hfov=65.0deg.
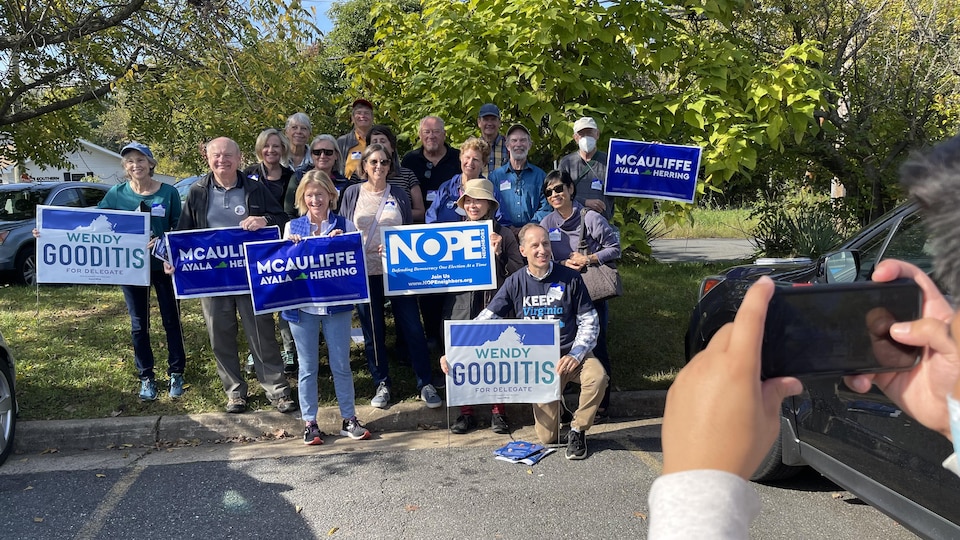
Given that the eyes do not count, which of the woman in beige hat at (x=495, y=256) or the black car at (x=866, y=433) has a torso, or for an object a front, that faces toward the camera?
the woman in beige hat

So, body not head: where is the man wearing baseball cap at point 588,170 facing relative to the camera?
toward the camera

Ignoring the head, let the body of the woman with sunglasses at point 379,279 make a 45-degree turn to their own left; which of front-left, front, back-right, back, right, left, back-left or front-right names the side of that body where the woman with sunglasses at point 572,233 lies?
front-left

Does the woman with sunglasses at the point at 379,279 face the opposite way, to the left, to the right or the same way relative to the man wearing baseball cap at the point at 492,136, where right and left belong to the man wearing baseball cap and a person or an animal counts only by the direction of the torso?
the same way

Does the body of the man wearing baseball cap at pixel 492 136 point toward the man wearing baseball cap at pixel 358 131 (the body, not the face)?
no

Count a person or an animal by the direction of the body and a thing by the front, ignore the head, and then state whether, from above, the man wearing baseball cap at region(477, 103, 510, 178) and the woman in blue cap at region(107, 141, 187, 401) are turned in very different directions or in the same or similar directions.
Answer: same or similar directions

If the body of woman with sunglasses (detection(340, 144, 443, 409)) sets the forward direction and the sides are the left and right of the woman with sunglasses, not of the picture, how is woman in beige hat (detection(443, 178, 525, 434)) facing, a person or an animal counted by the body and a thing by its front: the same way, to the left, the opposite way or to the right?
the same way

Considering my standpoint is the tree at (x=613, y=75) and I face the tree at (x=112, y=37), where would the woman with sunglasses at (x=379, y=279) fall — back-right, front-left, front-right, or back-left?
front-left

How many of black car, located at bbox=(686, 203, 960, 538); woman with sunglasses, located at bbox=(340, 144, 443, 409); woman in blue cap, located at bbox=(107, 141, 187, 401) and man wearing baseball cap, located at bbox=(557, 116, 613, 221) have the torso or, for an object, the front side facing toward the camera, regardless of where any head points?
3

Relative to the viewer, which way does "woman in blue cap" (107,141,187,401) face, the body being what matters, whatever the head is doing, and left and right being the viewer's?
facing the viewer

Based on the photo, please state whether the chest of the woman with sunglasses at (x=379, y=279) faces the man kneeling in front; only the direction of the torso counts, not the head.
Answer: no

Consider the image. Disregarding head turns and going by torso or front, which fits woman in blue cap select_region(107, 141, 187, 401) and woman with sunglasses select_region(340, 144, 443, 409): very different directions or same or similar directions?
same or similar directions

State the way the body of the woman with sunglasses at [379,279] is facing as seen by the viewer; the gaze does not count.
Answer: toward the camera

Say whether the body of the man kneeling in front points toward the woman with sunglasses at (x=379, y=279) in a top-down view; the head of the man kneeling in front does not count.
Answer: no

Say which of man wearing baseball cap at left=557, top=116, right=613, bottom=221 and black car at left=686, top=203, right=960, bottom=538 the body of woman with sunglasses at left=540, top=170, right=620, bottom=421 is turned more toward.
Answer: the black car
